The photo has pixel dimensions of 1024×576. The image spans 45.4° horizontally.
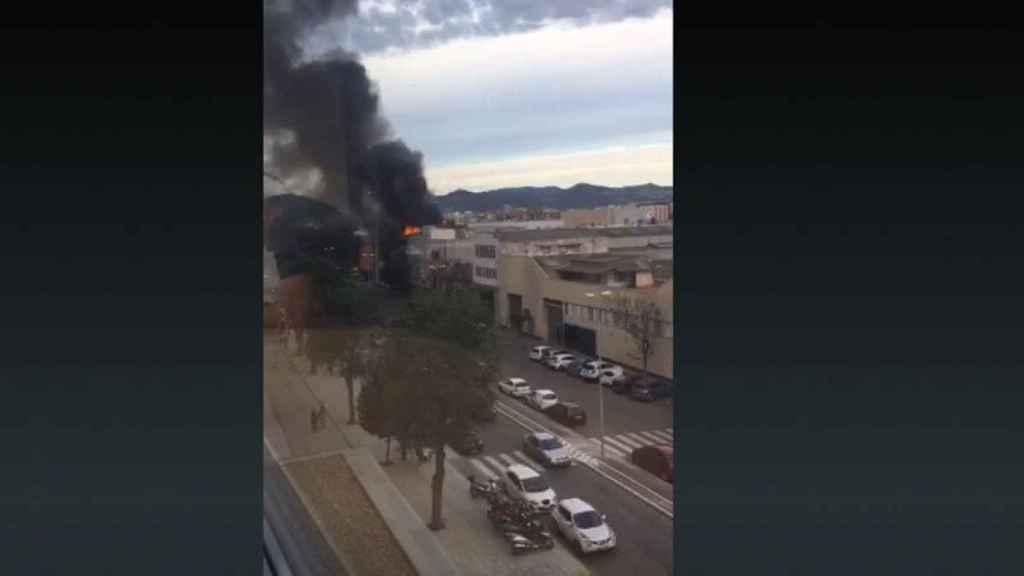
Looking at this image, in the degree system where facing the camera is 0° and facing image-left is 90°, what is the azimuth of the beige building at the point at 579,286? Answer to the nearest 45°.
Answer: approximately 45°

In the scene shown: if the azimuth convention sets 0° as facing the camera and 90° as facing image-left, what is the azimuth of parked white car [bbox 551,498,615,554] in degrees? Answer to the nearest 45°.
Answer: approximately 315°
